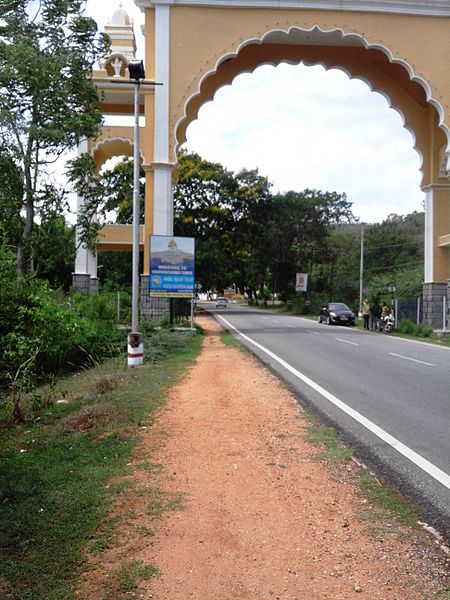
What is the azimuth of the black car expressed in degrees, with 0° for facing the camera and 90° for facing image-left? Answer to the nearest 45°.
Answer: approximately 315°

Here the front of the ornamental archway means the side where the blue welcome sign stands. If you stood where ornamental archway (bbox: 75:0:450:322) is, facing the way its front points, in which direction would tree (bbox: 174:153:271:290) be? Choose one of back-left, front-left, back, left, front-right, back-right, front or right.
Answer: back

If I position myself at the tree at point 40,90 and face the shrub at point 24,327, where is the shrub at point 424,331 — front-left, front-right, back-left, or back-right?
back-left

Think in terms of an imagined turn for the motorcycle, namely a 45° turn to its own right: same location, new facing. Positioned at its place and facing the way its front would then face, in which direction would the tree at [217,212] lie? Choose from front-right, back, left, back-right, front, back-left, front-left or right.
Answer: back-right

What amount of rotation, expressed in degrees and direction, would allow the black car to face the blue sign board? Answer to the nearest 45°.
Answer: approximately 45° to its right

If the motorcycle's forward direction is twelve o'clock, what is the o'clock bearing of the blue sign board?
The blue sign board is roughly at 3 o'clock from the motorcycle.

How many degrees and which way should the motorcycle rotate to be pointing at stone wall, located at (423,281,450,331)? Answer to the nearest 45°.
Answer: approximately 45° to its left

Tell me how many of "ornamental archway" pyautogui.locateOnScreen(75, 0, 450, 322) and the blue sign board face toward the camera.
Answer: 2
